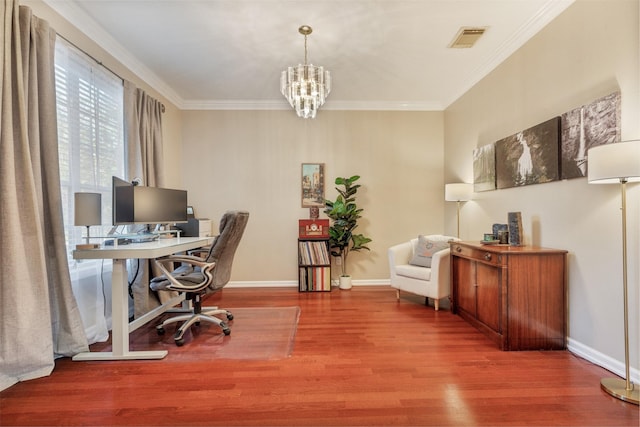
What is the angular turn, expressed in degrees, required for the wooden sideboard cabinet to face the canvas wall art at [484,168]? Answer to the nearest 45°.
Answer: approximately 135° to its right

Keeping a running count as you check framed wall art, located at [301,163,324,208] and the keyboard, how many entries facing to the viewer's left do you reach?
0

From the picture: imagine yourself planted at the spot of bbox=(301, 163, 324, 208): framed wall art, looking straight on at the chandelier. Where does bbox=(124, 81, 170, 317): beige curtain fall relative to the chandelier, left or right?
right

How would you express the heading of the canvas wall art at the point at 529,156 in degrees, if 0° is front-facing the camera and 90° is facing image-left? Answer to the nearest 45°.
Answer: approximately 45°

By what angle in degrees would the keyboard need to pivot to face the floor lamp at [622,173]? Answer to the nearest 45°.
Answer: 0° — it already faces it

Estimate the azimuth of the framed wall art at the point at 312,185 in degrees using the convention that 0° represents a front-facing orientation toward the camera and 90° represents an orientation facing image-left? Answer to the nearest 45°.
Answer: approximately 0°

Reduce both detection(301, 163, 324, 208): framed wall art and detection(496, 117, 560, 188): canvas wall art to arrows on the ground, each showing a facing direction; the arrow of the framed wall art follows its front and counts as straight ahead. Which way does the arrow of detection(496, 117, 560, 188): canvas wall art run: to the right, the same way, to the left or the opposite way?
to the right

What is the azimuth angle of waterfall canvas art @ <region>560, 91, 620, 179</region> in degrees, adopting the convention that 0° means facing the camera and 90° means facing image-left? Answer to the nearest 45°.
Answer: approximately 45°

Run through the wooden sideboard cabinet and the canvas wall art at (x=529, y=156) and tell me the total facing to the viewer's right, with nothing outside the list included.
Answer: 0

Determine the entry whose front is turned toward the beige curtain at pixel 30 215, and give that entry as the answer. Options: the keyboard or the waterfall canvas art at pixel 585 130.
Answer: the waterfall canvas art

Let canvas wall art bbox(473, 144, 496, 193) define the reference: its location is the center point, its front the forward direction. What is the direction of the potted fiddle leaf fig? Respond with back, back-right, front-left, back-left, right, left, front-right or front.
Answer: front-right

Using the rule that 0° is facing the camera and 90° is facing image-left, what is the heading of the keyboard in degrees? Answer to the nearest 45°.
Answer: approximately 315°
